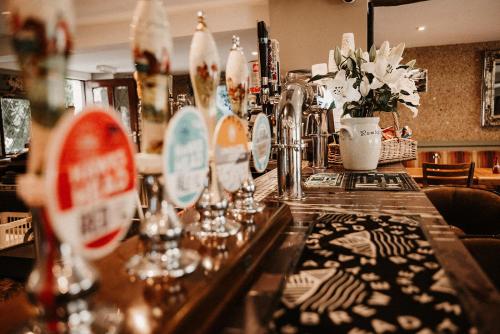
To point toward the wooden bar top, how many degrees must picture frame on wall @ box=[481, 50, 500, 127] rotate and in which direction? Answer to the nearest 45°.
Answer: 0° — it already faces it

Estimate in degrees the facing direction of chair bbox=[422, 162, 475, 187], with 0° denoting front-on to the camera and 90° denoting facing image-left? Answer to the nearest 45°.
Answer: approximately 180°

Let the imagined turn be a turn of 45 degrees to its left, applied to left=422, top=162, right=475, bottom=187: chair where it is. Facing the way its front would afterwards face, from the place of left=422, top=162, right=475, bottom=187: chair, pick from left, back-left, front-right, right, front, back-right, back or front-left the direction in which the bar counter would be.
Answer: back-left

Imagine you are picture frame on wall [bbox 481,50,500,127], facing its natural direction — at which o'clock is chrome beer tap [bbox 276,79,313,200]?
The chrome beer tap is roughly at 12 o'clock from the picture frame on wall.

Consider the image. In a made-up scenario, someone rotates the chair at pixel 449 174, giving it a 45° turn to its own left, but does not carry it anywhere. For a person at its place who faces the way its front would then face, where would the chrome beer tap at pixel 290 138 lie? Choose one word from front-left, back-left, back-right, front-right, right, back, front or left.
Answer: back-left

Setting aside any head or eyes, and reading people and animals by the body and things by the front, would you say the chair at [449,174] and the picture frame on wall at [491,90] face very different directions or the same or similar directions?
very different directions

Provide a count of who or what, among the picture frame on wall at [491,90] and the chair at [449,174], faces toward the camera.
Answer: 1

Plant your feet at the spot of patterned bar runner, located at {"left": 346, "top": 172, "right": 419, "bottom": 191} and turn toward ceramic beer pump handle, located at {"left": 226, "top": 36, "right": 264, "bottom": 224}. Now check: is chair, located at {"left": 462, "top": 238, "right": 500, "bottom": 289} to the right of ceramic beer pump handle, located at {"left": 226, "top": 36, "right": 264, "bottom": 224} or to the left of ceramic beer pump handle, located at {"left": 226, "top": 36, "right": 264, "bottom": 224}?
left
